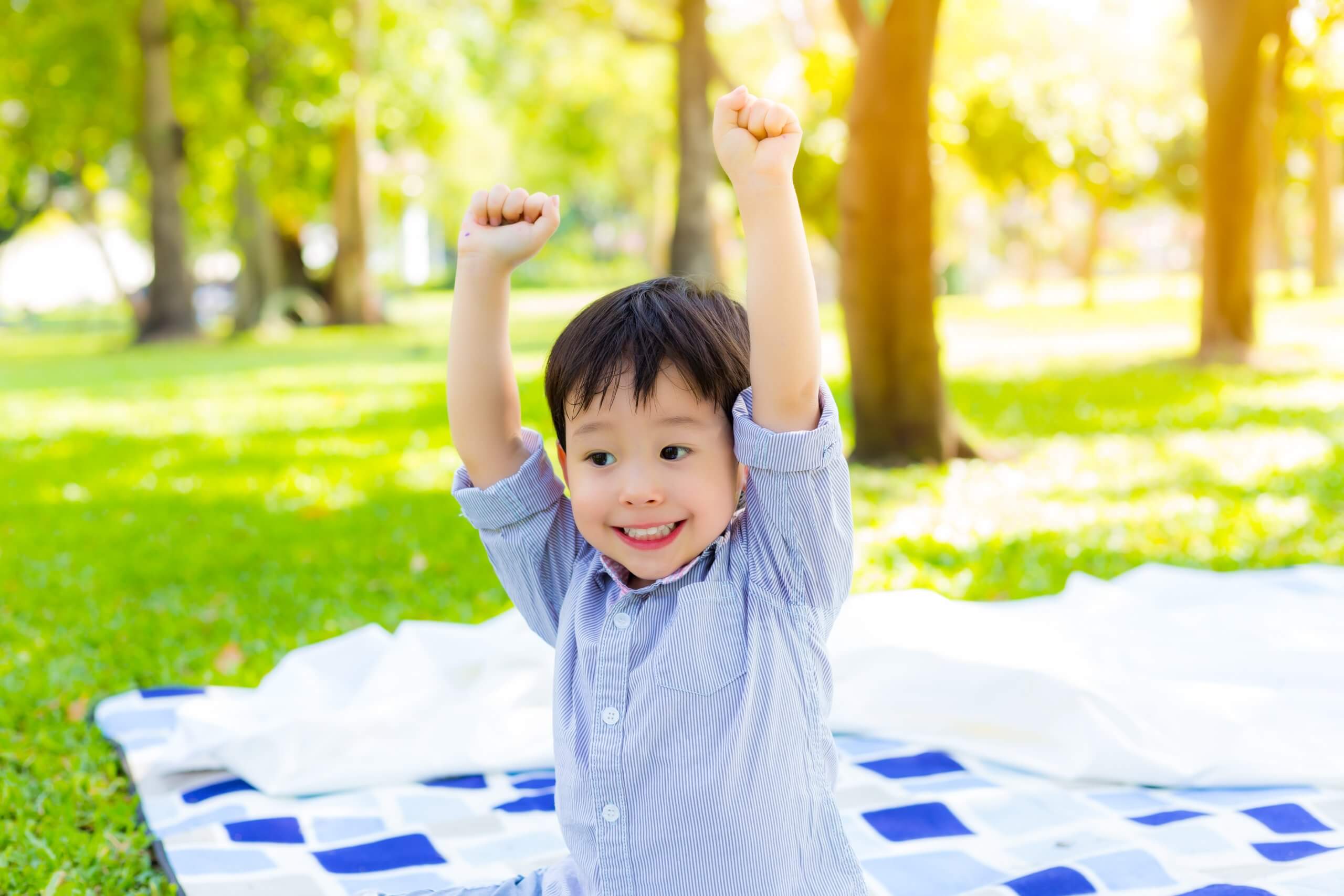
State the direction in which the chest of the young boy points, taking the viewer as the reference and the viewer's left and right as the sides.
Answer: facing the viewer and to the left of the viewer

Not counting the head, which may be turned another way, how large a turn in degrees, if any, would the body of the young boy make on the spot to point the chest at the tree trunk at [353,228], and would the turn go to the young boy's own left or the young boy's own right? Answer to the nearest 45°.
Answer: approximately 135° to the young boy's own right

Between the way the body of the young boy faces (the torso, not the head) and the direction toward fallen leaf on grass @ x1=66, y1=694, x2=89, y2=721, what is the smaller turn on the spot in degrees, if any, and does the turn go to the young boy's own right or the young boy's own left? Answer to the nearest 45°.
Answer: approximately 90° to the young boy's own right

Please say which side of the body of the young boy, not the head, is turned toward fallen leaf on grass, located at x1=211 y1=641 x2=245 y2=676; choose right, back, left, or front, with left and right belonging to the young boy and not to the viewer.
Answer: right

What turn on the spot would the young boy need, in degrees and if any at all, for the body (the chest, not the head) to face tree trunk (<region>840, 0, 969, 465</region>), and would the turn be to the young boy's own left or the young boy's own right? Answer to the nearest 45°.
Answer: approximately 135° to the young boy's own right

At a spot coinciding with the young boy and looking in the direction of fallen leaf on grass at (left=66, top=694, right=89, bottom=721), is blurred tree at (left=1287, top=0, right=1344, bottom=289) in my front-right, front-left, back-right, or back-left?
front-right

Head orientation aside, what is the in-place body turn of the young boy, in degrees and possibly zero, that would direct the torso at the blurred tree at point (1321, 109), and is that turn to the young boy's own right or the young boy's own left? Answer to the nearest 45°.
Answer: approximately 180°
